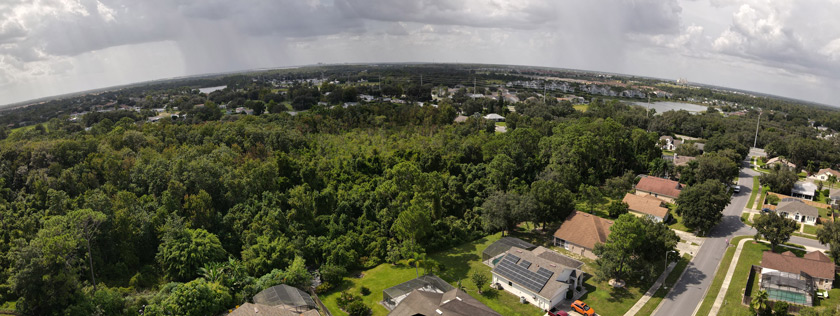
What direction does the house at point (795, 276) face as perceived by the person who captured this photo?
facing away from the viewer

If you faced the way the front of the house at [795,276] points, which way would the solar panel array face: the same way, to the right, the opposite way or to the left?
the opposite way

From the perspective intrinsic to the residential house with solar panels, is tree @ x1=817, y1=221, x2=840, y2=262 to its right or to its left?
on its left
